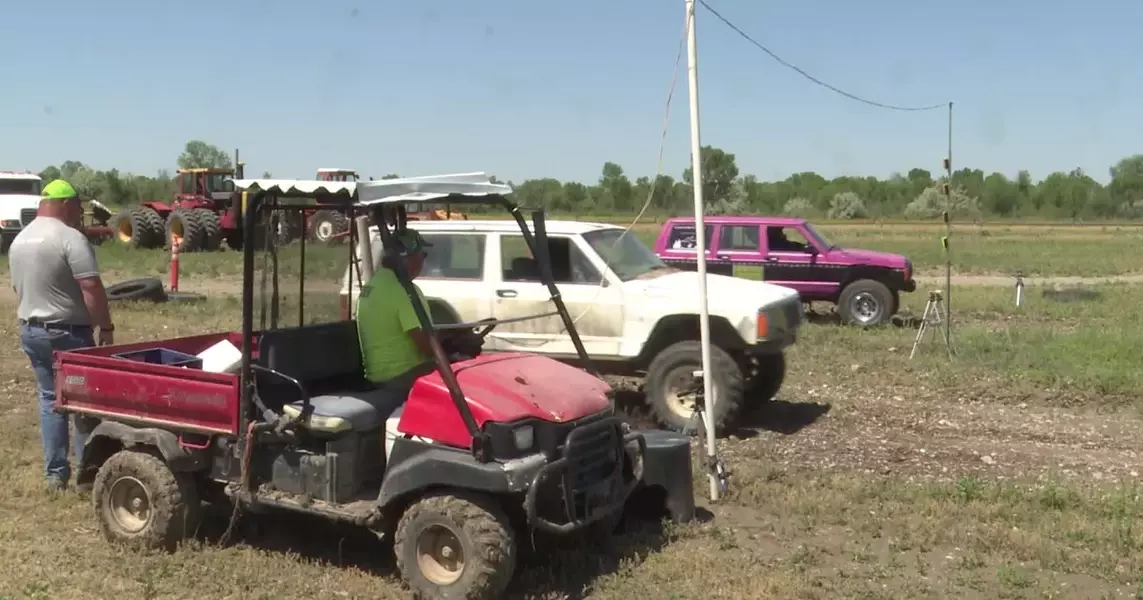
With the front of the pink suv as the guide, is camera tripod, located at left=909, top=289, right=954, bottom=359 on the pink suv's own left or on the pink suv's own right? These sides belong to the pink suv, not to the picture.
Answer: on the pink suv's own right

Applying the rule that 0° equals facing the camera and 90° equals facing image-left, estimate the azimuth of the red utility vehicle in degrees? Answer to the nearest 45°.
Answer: approximately 315°

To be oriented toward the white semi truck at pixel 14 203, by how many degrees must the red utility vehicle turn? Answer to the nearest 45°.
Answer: approximately 135° to its left

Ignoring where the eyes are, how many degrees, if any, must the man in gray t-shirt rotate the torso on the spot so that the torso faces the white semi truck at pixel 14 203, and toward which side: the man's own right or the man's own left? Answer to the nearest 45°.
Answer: approximately 45° to the man's own left

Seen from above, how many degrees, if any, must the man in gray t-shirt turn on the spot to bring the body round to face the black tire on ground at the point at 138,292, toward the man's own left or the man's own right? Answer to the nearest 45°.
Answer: approximately 45° to the man's own left

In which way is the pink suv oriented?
to the viewer's right
